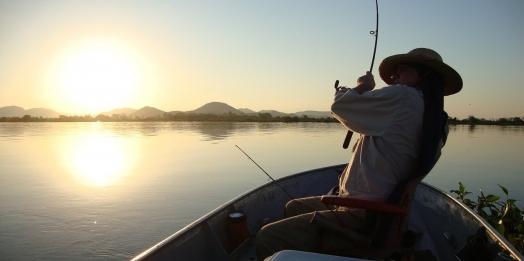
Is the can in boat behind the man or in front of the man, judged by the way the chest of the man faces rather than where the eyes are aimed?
in front

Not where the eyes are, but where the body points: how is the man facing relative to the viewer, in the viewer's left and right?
facing to the left of the viewer

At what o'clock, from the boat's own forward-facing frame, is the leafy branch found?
The leafy branch is roughly at 2 o'clock from the boat.

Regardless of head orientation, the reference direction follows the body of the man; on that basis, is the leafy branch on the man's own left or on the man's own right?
on the man's own right

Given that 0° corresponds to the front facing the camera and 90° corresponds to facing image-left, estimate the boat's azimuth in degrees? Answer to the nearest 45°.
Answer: approximately 180°
